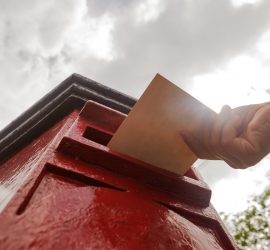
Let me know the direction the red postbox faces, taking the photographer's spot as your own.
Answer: facing the viewer and to the right of the viewer
